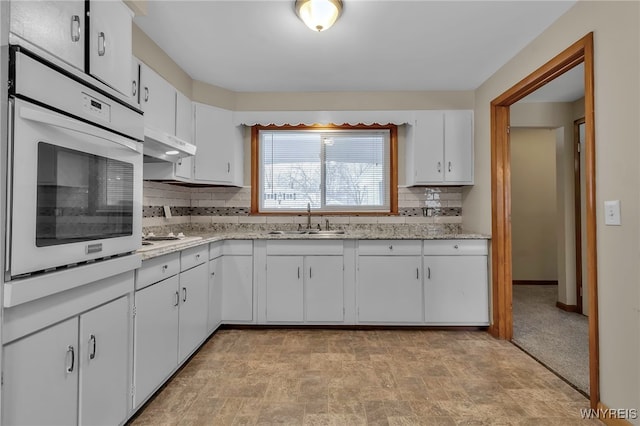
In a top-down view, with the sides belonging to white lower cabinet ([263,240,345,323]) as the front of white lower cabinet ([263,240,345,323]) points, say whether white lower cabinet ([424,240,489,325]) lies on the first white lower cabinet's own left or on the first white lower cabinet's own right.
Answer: on the first white lower cabinet's own left

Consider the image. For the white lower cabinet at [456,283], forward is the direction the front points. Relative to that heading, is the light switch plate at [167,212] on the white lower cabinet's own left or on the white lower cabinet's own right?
on the white lower cabinet's own right

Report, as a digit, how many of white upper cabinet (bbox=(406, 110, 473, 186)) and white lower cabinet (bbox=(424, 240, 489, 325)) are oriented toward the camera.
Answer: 2

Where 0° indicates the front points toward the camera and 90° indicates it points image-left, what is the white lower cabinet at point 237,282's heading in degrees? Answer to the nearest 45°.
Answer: approximately 0°

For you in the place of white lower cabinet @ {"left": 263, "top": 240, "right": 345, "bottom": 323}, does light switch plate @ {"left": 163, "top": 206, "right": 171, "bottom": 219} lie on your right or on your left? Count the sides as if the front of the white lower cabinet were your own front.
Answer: on your right

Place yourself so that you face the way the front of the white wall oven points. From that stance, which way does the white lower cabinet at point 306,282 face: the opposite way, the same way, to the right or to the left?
to the right

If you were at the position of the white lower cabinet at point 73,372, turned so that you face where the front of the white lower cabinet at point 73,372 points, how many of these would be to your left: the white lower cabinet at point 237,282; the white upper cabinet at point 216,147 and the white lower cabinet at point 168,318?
3

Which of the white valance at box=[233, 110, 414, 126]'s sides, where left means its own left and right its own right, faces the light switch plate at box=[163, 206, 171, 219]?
right

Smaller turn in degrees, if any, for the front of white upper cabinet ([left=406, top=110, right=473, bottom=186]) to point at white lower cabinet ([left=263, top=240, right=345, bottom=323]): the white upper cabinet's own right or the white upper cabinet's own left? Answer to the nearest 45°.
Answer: approximately 45° to the white upper cabinet's own right

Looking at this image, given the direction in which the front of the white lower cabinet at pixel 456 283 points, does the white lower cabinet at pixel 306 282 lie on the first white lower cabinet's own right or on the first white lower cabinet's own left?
on the first white lower cabinet's own right
